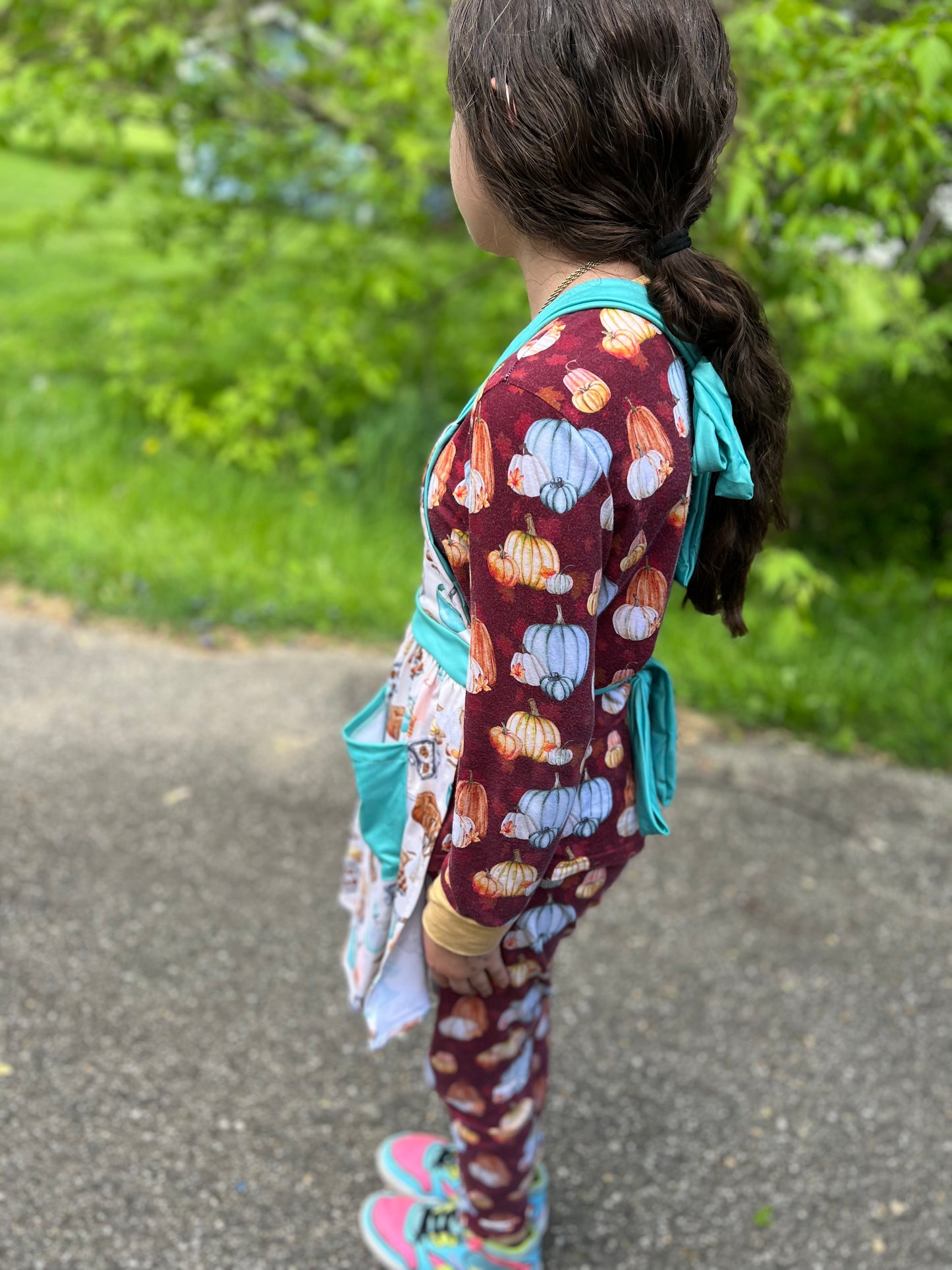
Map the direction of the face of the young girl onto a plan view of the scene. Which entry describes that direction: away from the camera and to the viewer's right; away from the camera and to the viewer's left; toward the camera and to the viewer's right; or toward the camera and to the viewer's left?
away from the camera and to the viewer's left

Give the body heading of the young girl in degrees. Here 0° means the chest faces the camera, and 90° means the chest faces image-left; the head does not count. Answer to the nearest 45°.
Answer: approximately 90°
